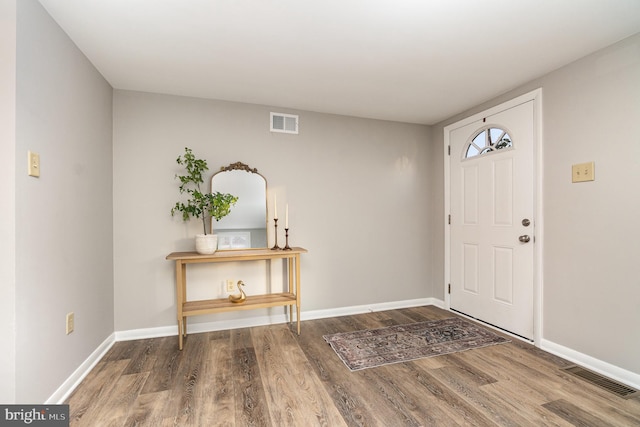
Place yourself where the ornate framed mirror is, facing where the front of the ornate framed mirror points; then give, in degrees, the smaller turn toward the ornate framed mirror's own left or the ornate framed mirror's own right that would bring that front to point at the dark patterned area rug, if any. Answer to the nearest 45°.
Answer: approximately 45° to the ornate framed mirror's own left

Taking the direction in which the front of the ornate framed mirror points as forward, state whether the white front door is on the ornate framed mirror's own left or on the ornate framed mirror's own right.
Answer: on the ornate framed mirror's own left

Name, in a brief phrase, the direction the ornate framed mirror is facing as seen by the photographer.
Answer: facing the viewer

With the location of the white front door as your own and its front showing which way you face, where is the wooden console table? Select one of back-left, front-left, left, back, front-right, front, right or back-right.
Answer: front

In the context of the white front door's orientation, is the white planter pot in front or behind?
in front

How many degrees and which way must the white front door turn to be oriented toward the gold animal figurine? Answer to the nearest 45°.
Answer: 0° — it already faces it

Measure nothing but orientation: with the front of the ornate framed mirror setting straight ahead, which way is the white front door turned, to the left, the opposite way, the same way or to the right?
to the right

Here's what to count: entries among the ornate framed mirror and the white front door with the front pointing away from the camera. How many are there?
0
